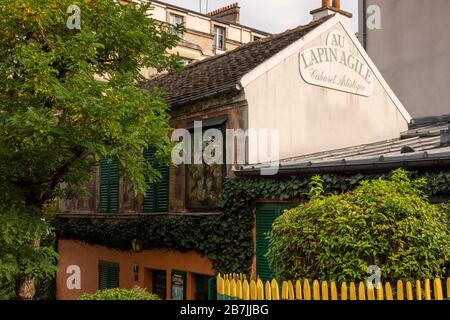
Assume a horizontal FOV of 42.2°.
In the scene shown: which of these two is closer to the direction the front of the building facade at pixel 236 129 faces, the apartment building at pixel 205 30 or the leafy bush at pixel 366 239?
the leafy bush

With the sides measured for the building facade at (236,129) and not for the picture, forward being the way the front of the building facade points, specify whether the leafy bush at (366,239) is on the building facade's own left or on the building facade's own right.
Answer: on the building facade's own left

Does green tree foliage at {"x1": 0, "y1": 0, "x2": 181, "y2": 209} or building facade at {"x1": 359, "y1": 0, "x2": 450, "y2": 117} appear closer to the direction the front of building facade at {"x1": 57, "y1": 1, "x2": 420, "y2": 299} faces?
the green tree foliage

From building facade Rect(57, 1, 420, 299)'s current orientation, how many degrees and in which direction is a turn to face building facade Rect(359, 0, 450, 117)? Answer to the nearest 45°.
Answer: approximately 180°

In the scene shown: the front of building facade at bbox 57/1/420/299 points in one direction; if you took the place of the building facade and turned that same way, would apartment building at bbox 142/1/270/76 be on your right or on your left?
on your right

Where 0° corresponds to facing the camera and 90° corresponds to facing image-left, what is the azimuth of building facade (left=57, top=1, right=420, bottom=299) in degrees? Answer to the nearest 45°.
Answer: approximately 45°
